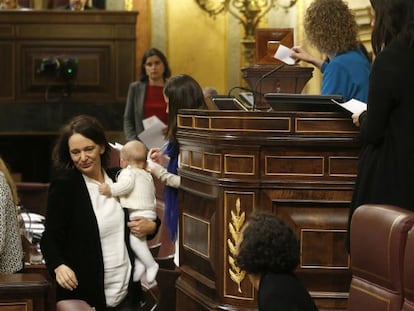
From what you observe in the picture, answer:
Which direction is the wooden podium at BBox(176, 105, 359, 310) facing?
toward the camera

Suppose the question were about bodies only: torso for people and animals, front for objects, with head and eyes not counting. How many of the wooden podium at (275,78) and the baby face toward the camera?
1

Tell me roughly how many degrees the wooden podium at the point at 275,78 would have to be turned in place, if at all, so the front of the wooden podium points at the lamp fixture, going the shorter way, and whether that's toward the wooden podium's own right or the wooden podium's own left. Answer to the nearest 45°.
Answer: approximately 180°

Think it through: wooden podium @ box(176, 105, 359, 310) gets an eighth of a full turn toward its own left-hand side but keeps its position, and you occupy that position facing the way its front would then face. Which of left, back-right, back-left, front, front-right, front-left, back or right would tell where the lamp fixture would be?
back-left

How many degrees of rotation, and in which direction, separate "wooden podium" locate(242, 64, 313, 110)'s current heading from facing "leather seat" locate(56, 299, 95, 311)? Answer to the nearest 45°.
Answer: approximately 45° to its right

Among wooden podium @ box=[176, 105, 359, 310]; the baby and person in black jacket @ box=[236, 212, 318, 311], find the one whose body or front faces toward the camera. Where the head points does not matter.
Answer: the wooden podium

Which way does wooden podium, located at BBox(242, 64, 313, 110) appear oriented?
toward the camera

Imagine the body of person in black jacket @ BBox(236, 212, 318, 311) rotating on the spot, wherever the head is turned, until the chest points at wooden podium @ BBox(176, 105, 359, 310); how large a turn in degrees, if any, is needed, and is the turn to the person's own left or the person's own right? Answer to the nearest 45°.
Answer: approximately 45° to the person's own right

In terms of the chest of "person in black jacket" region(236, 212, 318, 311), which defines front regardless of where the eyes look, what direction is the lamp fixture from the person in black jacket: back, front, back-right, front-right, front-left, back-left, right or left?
front-right

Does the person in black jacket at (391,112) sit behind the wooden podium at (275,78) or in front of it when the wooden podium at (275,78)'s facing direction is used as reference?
in front

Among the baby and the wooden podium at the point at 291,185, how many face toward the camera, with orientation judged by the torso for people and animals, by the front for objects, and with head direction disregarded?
1

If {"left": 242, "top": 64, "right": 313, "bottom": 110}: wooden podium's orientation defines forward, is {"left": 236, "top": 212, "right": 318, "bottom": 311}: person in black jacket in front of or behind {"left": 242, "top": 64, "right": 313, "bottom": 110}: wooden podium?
in front

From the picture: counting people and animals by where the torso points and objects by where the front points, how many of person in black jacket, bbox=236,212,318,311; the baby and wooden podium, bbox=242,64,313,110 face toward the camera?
1

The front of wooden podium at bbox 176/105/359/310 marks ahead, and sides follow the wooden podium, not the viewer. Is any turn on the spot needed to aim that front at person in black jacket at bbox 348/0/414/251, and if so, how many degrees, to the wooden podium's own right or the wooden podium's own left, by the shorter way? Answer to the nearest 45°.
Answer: approximately 45° to the wooden podium's own left

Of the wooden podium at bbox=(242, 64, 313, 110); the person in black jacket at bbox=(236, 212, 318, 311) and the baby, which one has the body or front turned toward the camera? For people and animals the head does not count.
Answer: the wooden podium
